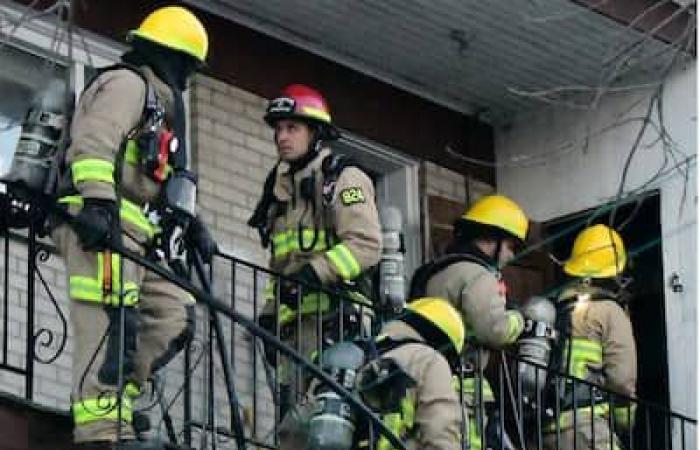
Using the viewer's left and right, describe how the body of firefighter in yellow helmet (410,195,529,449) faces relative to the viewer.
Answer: facing to the right of the viewer

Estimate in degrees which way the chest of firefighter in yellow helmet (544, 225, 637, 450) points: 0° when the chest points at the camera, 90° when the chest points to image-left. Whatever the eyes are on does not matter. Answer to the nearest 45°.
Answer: approximately 225°

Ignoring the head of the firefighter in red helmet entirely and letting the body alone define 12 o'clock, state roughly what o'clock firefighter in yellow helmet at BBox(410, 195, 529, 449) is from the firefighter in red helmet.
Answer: The firefighter in yellow helmet is roughly at 6 o'clock from the firefighter in red helmet.

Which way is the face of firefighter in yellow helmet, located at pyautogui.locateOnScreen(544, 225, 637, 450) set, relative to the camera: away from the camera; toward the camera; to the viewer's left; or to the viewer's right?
away from the camera

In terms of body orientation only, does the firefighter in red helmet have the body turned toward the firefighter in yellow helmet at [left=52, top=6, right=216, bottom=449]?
yes

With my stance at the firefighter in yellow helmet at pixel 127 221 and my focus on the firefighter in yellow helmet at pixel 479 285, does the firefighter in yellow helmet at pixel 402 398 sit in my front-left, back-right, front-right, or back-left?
front-right

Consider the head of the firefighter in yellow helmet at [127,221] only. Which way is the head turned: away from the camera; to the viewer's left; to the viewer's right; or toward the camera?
to the viewer's right

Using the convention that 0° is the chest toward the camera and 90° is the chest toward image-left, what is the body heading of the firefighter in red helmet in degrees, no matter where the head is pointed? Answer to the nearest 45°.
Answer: approximately 45°

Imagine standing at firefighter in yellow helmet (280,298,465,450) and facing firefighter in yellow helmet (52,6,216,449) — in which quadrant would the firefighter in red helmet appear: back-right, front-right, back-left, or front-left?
front-right

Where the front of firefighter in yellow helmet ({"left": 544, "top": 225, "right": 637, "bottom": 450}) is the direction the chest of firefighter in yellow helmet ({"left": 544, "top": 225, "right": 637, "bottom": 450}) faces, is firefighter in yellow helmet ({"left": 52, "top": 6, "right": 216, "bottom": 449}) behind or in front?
behind
